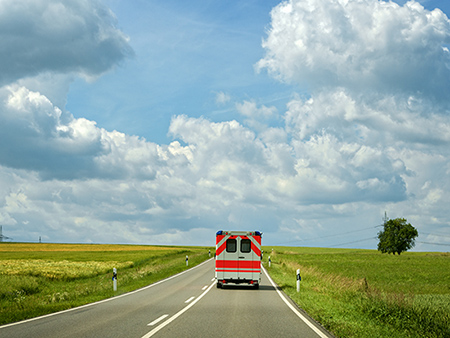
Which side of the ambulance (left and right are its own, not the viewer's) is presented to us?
back
